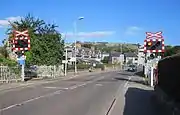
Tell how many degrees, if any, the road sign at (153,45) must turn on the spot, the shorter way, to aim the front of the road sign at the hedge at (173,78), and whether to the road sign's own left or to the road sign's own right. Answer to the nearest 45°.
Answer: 0° — it already faces it

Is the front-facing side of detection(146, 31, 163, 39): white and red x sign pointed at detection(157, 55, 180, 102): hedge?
yes

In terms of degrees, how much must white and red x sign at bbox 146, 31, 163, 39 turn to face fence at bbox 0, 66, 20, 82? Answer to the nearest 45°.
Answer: approximately 90° to its right

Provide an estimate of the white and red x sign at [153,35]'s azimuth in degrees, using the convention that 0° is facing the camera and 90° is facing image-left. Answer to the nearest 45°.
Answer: approximately 0°

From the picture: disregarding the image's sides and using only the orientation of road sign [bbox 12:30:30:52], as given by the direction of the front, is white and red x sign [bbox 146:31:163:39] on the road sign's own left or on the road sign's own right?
on the road sign's own left

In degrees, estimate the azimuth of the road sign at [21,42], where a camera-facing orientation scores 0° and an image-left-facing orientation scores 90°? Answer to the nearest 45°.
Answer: approximately 0°

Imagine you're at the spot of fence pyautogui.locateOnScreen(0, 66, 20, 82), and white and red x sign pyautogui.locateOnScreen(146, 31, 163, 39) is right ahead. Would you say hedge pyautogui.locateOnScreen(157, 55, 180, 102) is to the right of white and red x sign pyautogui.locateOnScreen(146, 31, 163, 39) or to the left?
right

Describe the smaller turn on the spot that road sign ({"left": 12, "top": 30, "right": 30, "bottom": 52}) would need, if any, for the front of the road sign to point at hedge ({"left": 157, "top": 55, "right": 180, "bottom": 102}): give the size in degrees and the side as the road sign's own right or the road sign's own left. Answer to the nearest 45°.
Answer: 0° — it already faces it

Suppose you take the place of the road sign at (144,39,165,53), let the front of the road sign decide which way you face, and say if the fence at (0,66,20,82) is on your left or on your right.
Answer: on your right
